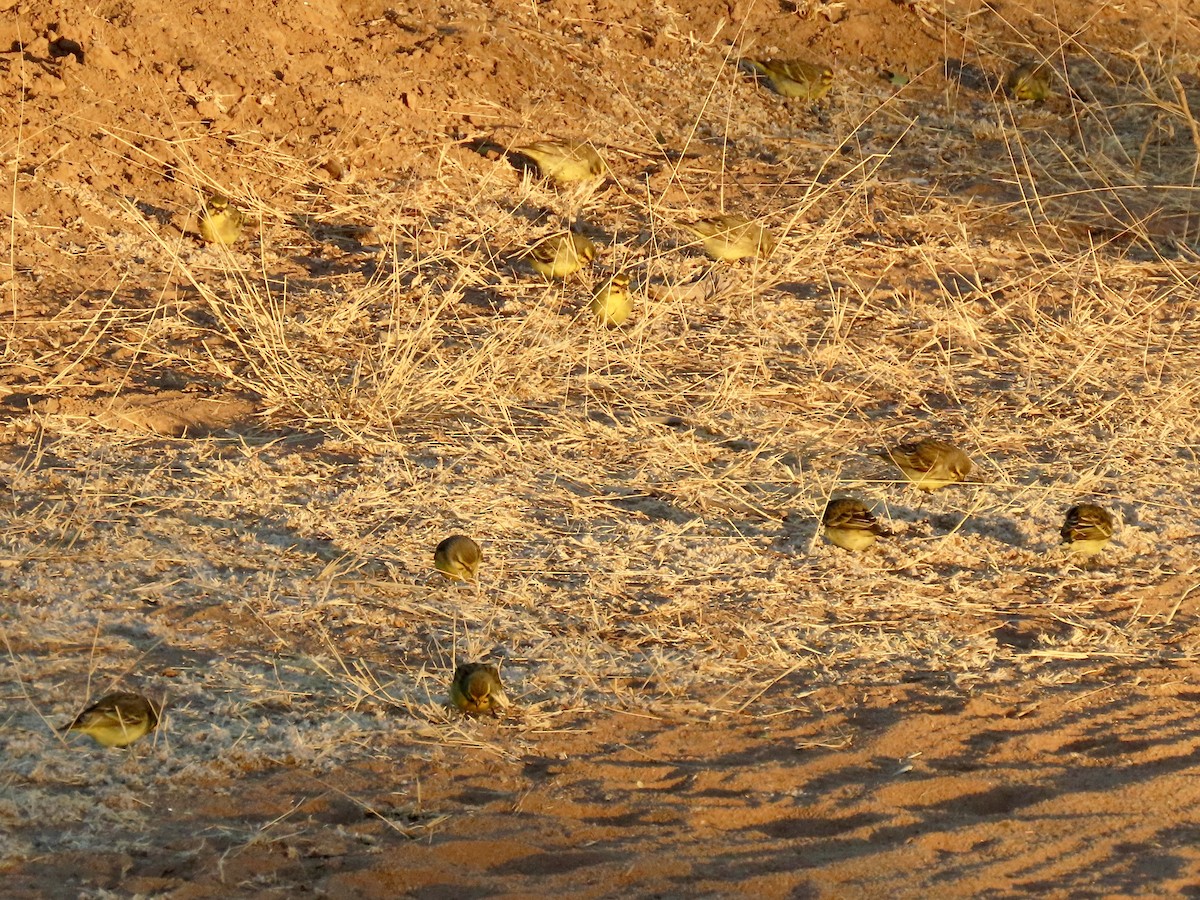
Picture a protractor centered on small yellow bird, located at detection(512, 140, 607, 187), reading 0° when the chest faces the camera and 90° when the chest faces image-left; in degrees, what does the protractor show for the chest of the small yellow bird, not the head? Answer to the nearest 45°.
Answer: approximately 270°

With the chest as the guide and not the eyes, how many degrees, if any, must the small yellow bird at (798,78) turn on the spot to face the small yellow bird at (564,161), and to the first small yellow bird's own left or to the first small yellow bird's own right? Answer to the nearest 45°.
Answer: approximately 135° to the first small yellow bird's own right

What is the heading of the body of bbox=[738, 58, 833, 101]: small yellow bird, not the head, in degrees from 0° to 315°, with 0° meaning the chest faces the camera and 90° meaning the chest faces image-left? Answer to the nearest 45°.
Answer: approximately 270°

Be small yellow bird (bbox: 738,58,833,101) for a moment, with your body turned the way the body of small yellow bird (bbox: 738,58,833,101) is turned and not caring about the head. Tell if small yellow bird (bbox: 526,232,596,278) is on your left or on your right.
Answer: on your right

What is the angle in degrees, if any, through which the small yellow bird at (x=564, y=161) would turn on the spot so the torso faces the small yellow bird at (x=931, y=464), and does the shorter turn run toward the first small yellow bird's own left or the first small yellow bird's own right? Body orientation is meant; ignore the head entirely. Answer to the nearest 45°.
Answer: approximately 45° to the first small yellow bird's own right

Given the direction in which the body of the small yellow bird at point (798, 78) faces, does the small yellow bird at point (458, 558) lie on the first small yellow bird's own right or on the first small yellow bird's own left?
on the first small yellow bird's own right

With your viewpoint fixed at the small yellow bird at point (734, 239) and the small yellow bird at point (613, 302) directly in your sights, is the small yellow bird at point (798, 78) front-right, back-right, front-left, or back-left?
back-right

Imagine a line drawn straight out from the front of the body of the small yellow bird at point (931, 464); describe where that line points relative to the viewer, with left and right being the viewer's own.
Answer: facing to the right of the viewer

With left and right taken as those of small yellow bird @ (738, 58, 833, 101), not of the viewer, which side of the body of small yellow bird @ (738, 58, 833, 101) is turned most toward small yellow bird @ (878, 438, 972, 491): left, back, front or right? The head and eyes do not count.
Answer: right
